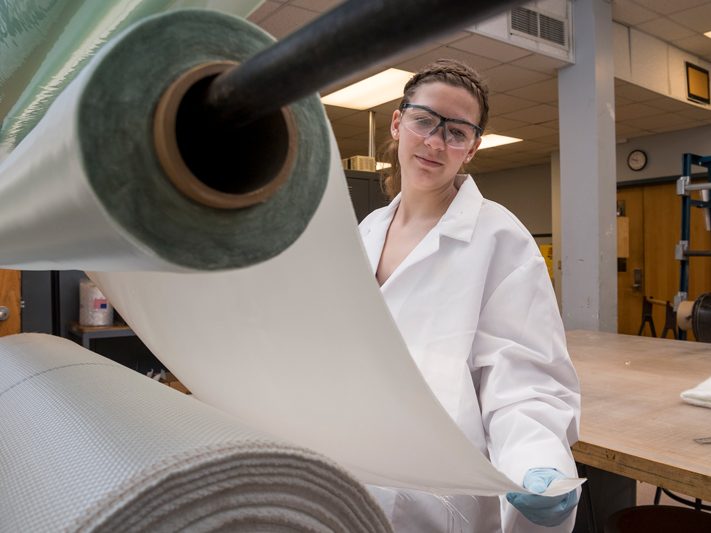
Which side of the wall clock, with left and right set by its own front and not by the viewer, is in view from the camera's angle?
front

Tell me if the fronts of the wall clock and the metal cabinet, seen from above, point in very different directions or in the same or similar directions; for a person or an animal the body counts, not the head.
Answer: same or similar directions

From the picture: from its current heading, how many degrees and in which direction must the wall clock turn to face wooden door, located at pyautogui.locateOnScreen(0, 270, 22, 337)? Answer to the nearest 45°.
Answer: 0° — it already faces it

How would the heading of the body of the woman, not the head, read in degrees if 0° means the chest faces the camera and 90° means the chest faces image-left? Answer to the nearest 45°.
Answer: approximately 45°

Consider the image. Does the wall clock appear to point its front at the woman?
yes

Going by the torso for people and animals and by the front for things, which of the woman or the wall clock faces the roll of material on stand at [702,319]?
the wall clock

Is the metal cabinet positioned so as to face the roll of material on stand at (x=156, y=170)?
yes

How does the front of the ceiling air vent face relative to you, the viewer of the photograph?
facing the viewer and to the right of the viewer

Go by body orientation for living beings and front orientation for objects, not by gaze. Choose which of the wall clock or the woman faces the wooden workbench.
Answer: the wall clock

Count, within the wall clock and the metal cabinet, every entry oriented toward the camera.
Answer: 2

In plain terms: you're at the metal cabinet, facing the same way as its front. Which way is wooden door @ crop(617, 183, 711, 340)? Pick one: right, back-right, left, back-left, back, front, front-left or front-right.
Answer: back-left

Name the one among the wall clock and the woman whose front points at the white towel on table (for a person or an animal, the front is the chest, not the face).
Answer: the wall clock

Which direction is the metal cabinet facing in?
toward the camera

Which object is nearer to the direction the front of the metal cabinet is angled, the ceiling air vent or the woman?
the woman
